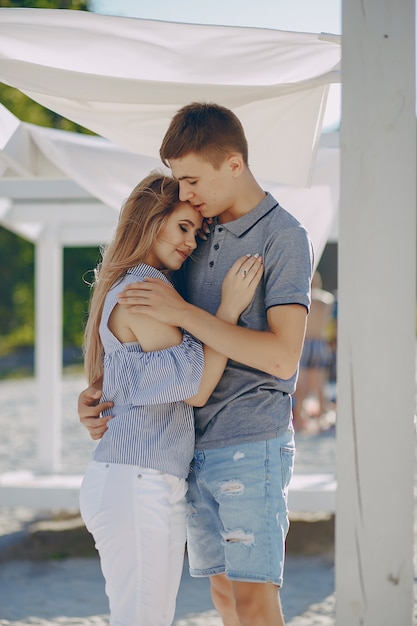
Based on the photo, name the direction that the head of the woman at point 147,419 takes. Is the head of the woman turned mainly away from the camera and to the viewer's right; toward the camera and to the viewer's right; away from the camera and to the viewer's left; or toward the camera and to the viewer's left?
toward the camera and to the viewer's right

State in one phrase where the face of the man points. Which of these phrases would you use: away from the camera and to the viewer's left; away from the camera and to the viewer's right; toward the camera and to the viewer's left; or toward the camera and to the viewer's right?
toward the camera and to the viewer's left

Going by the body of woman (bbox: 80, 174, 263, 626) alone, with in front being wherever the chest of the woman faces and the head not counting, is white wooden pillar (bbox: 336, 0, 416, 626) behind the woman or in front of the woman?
in front

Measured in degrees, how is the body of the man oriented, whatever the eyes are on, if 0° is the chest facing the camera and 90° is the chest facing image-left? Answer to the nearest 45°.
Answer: approximately 45°

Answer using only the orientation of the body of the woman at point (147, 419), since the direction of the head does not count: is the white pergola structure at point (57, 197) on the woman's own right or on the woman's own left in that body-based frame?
on the woman's own left

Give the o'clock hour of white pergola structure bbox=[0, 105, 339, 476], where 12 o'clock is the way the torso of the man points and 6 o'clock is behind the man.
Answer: The white pergola structure is roughly at 4 o'clock from the man.

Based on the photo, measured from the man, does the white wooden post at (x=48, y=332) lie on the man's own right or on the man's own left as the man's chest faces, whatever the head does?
on the man's own right

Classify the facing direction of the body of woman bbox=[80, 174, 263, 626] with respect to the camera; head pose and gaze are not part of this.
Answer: to the viewer's right

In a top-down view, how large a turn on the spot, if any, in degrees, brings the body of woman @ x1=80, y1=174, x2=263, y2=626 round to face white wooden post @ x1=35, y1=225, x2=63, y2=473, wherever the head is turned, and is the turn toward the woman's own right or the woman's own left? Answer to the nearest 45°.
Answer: approximately 90° to the woman's own left
